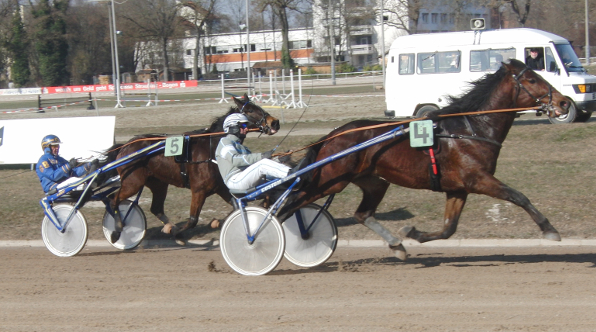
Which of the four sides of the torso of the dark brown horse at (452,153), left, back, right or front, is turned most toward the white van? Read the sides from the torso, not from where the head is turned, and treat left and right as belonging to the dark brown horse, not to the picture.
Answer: left

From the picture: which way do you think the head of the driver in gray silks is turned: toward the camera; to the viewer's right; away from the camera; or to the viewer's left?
to the viewer's right

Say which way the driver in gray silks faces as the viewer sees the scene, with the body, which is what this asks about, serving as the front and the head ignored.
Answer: to the viewer's right

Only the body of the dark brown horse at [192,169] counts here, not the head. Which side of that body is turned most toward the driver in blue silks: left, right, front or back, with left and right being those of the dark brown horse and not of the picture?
back

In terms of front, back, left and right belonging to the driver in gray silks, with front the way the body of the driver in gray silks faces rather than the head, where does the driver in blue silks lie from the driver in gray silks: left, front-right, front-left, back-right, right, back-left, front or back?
back-left

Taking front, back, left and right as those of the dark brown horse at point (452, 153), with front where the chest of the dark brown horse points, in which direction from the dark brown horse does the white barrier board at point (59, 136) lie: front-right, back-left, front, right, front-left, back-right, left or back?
back-left

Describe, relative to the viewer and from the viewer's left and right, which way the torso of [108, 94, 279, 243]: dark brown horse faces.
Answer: facing to the right of the viewer

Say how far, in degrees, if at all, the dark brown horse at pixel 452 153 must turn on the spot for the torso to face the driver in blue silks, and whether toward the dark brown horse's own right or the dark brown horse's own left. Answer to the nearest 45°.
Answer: approximately 180°

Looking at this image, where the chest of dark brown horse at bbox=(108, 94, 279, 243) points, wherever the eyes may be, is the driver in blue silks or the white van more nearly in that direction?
the white van

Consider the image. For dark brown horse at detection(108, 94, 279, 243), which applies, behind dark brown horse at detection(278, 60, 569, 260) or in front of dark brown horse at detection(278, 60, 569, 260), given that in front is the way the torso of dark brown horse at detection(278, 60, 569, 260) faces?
behind

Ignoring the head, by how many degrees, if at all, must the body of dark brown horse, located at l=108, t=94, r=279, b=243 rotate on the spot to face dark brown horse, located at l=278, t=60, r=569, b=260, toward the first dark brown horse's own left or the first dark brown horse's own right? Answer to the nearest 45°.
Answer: approximately 45° to the first dark brown horse's own right

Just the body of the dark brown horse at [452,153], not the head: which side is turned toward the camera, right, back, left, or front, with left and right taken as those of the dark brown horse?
right
